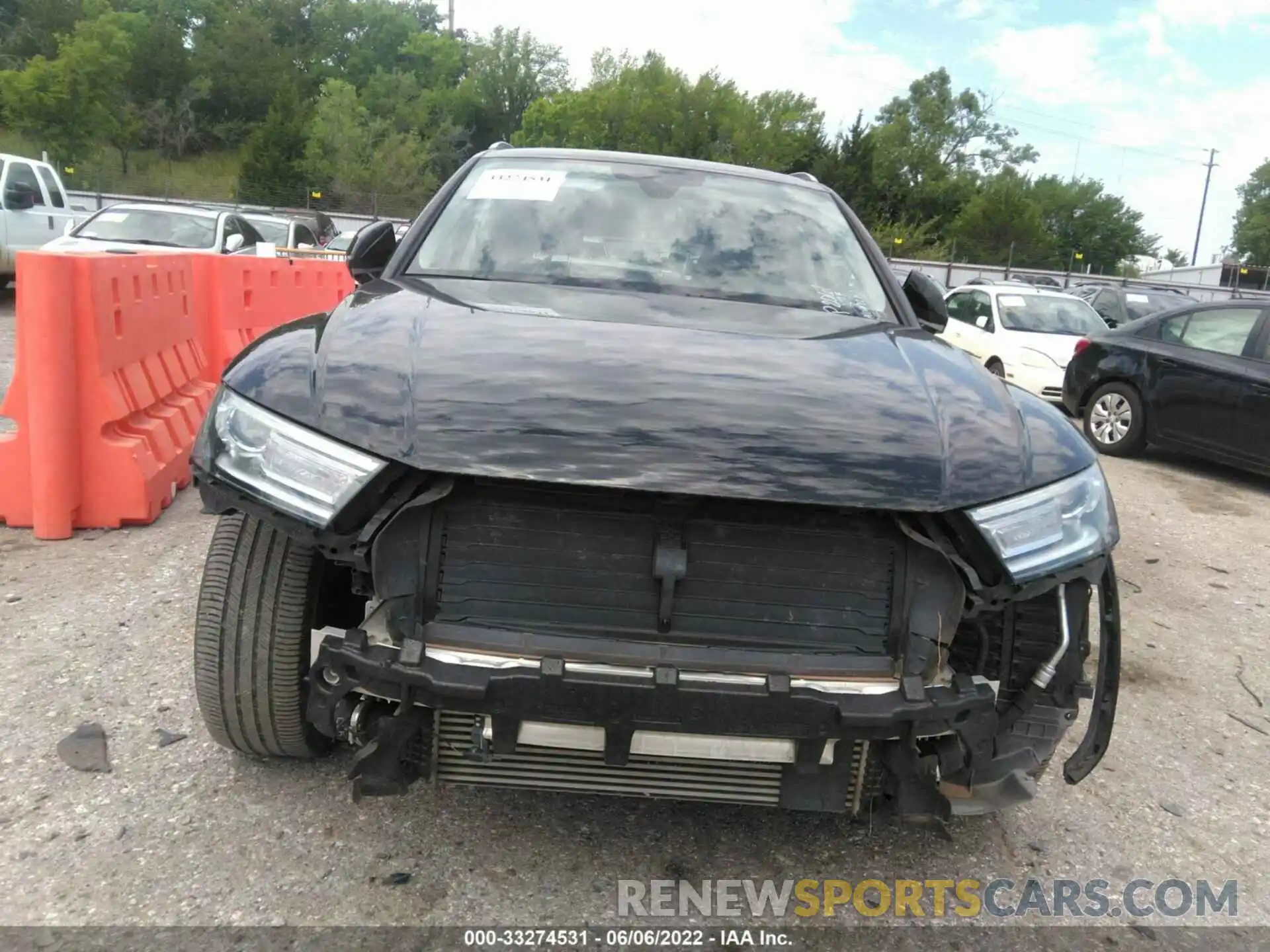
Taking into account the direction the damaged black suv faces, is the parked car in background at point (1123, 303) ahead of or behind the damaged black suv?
behind

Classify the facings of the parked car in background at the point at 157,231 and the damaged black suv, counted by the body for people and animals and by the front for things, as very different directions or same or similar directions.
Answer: same or similar directions

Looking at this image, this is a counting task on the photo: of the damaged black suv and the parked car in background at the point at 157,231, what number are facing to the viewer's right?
0

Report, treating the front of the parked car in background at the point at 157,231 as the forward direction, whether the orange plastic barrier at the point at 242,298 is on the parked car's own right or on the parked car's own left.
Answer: on the parked car's own left

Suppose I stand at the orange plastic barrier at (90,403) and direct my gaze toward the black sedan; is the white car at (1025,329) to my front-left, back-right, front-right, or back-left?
front-left

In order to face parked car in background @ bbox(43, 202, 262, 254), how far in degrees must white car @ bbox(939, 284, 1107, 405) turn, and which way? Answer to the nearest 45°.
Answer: approximately 90° to its right

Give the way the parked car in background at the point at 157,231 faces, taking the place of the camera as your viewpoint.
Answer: facing the viewer and to the left of the viewer

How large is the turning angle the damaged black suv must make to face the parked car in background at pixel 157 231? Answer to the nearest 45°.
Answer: approximately 135° to its right

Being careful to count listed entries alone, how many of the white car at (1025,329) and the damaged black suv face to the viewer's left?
0

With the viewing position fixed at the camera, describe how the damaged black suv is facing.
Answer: facing the viewer

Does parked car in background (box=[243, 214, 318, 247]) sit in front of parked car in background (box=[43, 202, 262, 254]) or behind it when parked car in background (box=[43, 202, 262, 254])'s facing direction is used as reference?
behind
